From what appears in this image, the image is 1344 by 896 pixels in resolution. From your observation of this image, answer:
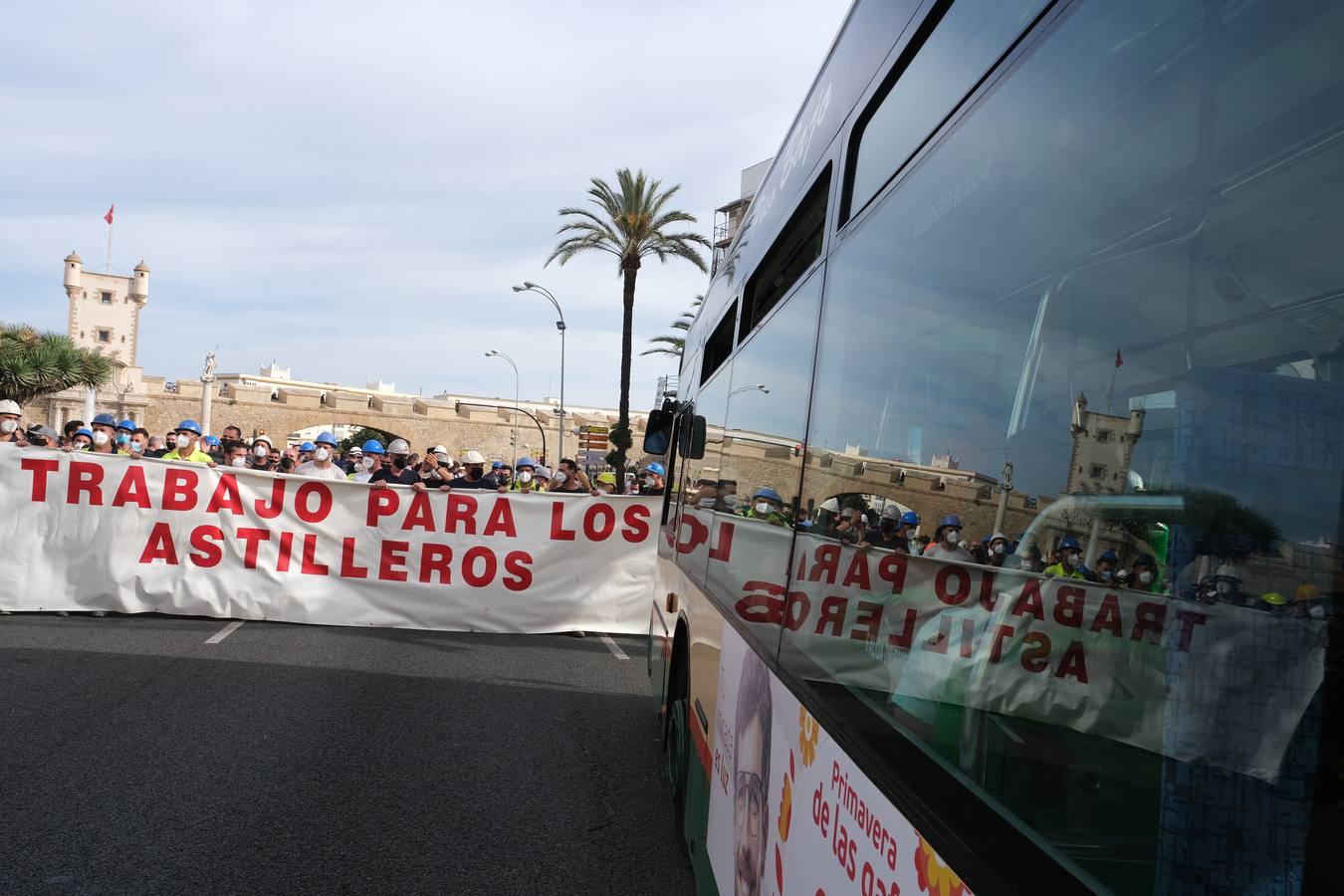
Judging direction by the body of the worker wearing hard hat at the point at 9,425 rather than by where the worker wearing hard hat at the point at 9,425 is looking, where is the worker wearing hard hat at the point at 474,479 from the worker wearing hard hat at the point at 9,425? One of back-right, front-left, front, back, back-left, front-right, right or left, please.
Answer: front-left

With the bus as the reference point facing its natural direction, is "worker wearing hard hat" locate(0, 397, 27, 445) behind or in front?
in front

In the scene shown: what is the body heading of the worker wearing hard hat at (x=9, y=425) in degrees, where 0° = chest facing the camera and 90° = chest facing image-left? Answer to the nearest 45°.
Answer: approximately 0°

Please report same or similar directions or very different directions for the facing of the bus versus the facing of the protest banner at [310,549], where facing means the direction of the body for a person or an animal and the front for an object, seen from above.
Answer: very different directions

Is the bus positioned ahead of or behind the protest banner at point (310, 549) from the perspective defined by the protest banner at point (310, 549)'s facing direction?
ahead

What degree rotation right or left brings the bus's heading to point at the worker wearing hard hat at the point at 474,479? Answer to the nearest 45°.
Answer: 0° — it already faces them

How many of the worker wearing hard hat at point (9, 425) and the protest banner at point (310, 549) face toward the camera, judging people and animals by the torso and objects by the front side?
2

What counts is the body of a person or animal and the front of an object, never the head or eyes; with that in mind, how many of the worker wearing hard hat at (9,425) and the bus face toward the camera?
1

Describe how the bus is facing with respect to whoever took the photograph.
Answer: facing away from the viewer and to the left of the viewer
